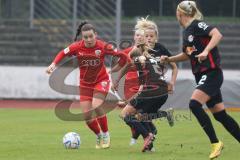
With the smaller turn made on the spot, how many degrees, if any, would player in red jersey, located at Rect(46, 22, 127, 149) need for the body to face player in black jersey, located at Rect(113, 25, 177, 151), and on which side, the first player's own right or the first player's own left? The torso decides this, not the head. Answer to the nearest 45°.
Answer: approximately 45° to the first player's own left

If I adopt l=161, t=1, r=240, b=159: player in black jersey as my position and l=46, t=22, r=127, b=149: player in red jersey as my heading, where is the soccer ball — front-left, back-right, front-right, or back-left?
front-left

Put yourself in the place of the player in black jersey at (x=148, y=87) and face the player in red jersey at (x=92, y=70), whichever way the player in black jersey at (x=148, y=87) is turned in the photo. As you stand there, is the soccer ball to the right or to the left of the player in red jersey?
left

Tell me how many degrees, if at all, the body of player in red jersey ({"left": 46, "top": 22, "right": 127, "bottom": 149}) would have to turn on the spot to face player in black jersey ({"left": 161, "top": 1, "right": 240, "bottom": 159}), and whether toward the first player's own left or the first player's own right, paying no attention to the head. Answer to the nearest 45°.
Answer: approximately 45° to the first player's own left

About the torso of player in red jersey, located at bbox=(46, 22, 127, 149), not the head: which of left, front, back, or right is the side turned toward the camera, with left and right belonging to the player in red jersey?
front

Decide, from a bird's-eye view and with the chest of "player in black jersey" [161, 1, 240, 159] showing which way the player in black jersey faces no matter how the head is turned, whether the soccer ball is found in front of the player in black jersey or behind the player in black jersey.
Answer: in front

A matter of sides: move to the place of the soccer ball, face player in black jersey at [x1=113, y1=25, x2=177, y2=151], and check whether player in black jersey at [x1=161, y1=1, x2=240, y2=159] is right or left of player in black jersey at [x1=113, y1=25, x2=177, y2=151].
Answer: right

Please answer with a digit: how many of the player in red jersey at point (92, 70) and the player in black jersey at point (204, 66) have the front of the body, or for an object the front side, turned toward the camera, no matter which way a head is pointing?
1

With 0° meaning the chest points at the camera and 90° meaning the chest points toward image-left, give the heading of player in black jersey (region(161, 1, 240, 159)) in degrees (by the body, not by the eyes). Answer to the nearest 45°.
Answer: approximately 90°
